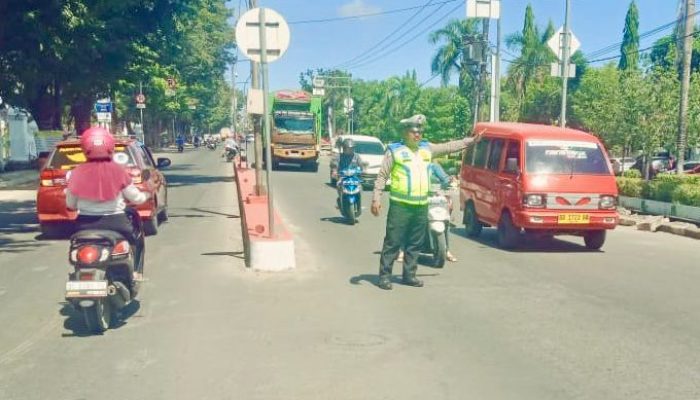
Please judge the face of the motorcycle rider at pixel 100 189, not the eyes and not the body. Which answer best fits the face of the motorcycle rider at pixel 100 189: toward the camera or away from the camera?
away from the camera

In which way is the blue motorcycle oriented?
toward the camera

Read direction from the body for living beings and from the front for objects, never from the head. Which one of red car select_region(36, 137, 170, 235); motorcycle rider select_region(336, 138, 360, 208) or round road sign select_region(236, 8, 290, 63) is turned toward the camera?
the motorcycle rider

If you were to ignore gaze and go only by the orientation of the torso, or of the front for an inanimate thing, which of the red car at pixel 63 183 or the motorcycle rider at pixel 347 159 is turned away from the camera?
the red car

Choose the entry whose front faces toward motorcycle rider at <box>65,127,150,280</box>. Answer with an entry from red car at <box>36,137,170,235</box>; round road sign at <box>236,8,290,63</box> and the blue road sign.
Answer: the blue road sign

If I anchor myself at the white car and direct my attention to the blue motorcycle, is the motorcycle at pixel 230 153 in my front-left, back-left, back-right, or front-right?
back-right

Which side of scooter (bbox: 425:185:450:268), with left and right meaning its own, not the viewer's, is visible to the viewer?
front

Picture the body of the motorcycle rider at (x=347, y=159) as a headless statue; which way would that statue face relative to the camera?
toward the camera

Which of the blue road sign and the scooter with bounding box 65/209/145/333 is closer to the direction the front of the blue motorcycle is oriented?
the scooter

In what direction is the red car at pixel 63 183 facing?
away from the camera

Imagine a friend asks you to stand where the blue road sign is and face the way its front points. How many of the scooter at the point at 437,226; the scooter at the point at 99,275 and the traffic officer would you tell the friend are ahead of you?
3

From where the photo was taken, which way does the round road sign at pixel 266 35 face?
away from the camera
